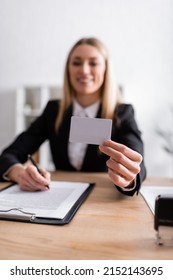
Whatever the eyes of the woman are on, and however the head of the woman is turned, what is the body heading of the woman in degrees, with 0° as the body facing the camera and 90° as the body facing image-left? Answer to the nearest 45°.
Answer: approximately 0°

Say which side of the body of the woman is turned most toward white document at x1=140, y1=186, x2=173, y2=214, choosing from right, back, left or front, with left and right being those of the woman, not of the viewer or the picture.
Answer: front

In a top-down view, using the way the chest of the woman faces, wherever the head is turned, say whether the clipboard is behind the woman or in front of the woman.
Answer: in front

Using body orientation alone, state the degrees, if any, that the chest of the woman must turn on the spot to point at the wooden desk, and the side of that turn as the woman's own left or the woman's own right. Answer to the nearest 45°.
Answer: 0° — they already face it
